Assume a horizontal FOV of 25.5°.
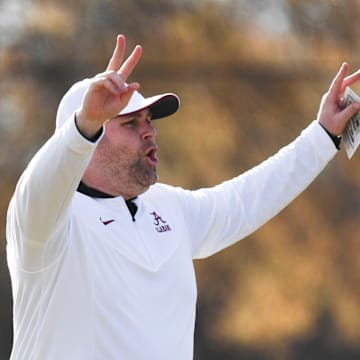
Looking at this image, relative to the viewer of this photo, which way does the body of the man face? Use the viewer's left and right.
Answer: facing the viewer and to the right of the viewer
